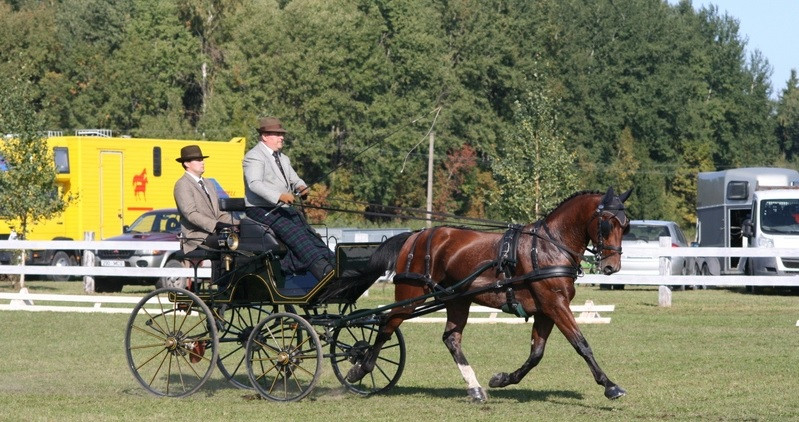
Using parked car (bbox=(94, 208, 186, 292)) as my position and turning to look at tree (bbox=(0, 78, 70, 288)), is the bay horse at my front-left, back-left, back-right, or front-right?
back-left

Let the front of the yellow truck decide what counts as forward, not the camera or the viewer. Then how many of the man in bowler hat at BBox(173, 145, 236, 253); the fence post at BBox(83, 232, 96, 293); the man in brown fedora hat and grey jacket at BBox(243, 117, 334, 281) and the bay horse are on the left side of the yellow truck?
4

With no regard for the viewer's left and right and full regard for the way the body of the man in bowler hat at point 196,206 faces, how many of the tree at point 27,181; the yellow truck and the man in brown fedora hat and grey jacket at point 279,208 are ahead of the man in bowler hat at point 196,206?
1

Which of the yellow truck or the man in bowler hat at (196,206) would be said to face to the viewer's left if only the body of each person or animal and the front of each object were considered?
the yellow truck

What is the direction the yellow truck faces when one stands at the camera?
facing to the left of the viewer

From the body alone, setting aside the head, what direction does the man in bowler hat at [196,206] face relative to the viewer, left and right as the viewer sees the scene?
facing the viewer and to the right of the viewer

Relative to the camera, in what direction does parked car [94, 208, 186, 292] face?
facing the viewer and to the left of the viewer

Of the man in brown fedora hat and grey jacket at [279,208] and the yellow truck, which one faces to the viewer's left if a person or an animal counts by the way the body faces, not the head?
the yellow truck

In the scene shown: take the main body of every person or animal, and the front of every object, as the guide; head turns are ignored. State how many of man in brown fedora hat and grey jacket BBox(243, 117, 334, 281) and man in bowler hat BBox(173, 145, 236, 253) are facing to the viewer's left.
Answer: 0

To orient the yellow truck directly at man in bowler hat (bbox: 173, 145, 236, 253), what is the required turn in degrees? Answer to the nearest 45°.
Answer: approximately 90° to its left

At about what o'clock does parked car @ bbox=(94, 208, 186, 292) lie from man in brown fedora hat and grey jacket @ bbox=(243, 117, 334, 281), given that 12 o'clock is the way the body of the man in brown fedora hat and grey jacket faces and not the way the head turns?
The parked car is roughly at 7 o'clock from the man in brown fedora hat and grey jacket.

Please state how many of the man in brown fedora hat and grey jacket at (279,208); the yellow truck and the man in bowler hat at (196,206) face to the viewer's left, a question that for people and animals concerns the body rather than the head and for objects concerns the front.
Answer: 1

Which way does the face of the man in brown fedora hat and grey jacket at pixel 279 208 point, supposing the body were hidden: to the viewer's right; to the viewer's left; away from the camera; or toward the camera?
to the viewer's right
